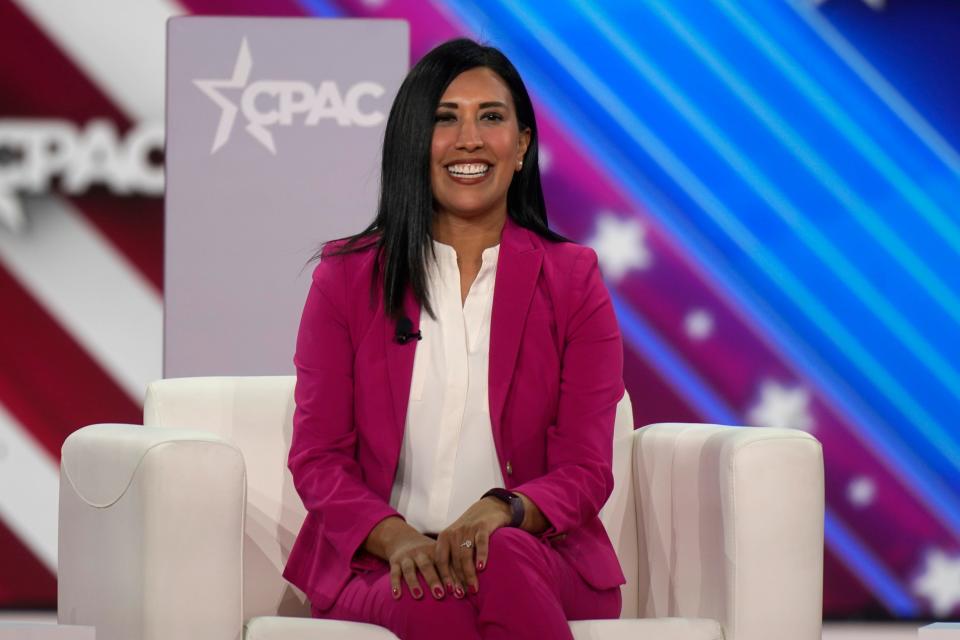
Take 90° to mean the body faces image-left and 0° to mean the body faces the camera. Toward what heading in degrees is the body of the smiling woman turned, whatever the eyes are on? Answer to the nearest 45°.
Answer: approximately 0°
